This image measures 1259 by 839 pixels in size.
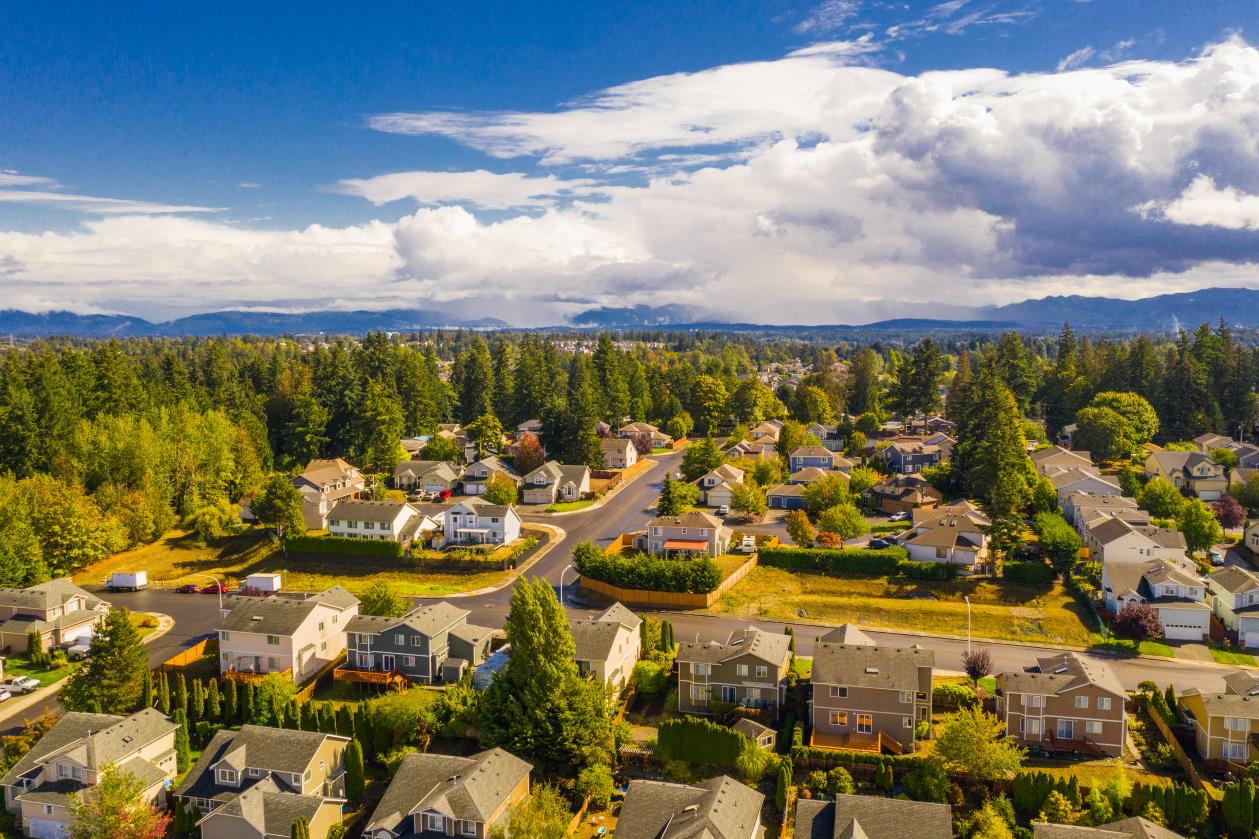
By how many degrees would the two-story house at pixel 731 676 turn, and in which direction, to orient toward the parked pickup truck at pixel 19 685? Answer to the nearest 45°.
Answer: approximately 90° to its left

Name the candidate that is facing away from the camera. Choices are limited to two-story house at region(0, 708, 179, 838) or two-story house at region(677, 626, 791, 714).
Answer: two-story house at region(677, 626, 791, 714)

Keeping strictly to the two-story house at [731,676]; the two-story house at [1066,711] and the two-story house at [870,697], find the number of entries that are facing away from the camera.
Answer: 3

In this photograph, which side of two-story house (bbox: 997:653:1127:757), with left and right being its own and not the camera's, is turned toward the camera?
back

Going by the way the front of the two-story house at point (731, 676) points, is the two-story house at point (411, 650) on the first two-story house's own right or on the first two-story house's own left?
on the first two-story house's own left

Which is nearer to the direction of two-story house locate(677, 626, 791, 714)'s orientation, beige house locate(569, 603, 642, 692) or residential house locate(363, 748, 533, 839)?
the beige house

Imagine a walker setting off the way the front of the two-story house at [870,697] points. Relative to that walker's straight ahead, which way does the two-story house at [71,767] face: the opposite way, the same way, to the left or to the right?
the opposite way

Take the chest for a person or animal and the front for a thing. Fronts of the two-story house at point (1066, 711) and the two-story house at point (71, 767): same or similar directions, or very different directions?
very different directions

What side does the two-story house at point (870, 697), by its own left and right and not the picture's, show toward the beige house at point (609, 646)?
left

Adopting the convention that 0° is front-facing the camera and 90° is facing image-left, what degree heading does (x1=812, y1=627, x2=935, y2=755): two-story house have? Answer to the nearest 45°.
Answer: approximately 180°

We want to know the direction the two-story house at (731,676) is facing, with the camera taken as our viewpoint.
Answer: facing away from the viewer

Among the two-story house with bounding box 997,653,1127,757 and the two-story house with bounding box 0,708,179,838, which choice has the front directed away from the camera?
the two-story house with bounding box 997,653,1127,757

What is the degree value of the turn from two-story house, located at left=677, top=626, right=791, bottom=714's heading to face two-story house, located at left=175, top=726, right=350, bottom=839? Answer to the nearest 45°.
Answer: approximately 135° to its left

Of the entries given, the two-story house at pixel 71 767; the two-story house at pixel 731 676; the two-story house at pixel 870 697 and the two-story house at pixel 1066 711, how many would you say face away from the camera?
3

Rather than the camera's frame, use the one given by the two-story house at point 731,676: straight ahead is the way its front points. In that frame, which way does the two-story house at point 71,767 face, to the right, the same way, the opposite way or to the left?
the opposite way
